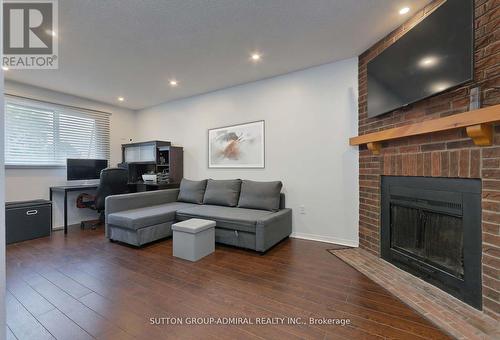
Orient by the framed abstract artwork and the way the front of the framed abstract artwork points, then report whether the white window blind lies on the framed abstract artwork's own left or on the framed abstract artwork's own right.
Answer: on the framed abstract artwork's own right

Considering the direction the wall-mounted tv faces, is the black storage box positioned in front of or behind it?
in front

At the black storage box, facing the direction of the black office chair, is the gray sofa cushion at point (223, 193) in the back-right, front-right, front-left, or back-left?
front-right

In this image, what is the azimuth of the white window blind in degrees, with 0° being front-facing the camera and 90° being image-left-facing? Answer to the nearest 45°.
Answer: approximately 315°

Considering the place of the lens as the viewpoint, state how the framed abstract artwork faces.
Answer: facing the viewer and to the left of the viewer

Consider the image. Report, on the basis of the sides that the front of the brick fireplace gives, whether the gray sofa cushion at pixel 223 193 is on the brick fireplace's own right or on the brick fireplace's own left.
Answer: on the brick fireplace's own right

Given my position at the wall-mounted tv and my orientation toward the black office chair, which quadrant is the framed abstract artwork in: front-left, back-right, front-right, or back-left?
front-right

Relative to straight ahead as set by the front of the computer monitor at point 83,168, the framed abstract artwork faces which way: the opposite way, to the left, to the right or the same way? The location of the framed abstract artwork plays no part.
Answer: to the right

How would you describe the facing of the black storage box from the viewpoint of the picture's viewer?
facing the viewer and to the right of the viewer

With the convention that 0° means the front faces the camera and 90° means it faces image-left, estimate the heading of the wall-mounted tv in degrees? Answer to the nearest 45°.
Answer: approximately 45°

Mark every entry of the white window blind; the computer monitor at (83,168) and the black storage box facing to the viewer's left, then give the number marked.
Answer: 0

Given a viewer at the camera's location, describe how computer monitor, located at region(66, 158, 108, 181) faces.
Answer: facing the viewer
